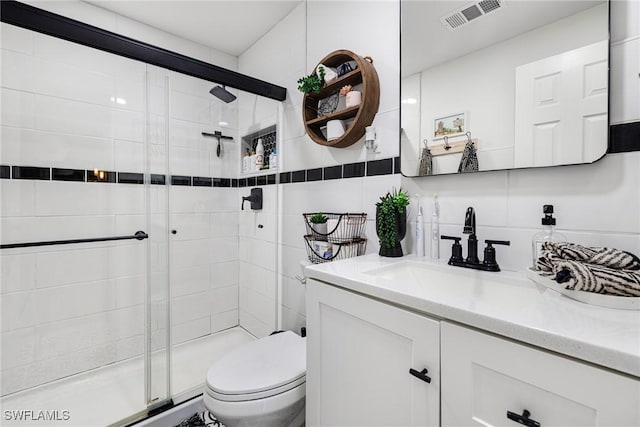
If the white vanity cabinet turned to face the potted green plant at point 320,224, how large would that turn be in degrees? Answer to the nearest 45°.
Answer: approximately 90° to its right

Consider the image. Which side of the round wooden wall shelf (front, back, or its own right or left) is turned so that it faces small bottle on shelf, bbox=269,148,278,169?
right

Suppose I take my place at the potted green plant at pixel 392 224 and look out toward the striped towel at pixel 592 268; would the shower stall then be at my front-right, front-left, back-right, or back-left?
back-right
